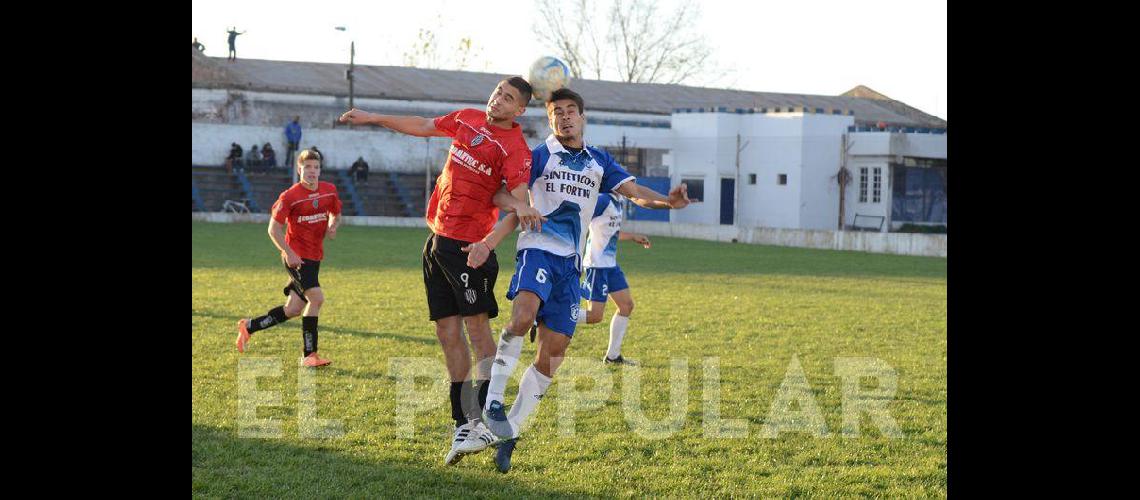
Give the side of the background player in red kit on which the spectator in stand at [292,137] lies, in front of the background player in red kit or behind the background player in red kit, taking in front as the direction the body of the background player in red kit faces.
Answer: behind

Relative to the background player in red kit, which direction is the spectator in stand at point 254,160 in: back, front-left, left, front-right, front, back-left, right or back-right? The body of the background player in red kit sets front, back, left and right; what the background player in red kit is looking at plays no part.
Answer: back-left

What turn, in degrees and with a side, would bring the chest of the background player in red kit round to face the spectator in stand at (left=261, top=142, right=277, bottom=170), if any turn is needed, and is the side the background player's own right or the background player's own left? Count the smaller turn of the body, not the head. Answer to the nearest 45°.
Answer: approximately 135° to the background player's own left

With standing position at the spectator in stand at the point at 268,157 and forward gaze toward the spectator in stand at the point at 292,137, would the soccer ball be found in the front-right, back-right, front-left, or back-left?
front-right

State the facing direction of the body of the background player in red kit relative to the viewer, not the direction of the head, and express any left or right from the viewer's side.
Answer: facing the viewer and to the right of the viewer

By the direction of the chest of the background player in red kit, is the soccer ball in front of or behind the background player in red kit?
in front

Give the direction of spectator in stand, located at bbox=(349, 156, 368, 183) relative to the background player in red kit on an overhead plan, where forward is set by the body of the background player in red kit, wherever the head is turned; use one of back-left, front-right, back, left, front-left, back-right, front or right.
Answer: back-left
